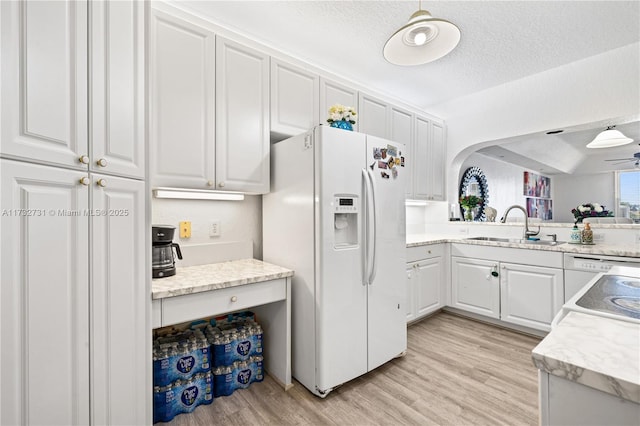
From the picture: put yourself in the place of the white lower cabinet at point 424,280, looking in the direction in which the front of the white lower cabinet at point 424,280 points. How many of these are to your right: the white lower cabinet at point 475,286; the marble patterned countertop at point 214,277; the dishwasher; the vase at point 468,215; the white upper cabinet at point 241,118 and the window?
2

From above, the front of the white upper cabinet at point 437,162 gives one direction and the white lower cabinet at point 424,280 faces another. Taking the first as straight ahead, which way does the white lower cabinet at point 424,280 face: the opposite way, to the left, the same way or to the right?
the same way

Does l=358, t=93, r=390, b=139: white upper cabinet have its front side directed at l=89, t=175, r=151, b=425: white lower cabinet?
no

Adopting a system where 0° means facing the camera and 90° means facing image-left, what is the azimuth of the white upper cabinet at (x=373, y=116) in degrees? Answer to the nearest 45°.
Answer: approximately 315°

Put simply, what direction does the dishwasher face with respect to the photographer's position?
facing the viewer

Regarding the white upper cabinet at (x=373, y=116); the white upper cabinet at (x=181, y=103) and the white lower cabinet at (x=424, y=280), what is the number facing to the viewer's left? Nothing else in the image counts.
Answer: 0

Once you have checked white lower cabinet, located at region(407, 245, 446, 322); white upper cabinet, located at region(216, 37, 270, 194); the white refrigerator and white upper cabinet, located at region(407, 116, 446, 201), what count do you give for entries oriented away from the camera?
0

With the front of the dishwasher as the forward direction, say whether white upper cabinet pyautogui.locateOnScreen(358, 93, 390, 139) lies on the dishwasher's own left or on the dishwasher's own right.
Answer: on the dishwasher's own right

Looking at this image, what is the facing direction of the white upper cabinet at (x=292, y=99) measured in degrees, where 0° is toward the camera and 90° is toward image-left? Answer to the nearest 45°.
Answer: approximately 315°

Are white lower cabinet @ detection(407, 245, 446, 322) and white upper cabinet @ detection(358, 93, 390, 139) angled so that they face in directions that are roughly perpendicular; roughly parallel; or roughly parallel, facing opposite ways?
roughly parallel

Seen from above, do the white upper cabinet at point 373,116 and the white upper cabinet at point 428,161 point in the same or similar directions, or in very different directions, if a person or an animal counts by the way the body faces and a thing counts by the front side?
same or similar directions

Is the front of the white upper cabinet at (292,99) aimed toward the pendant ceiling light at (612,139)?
no

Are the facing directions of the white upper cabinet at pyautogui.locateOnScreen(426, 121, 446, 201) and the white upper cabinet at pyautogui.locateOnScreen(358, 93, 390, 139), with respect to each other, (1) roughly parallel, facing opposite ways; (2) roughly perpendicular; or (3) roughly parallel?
roughly parallel

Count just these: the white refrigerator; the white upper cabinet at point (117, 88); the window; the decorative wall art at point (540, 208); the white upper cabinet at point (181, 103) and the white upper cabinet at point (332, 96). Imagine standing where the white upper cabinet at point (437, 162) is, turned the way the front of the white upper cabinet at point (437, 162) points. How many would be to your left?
2

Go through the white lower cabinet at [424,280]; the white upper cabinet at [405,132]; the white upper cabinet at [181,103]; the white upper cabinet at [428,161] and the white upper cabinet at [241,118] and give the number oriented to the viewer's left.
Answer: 0

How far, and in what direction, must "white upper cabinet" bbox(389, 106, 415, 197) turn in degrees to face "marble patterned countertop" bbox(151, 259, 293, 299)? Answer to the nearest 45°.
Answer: approximately 90° to its right

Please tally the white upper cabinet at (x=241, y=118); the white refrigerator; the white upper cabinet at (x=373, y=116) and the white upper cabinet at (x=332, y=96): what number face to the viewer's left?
0

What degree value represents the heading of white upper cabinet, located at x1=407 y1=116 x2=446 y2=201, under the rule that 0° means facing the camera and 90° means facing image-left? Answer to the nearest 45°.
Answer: approximately 315°

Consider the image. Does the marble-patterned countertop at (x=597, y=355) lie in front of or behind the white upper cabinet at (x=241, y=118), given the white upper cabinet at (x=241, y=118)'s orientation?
in front

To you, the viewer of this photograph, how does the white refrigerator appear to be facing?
facing the viewer and to the right of the viewer

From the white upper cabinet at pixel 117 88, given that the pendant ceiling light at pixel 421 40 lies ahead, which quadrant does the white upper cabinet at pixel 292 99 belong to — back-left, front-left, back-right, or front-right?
front-left
